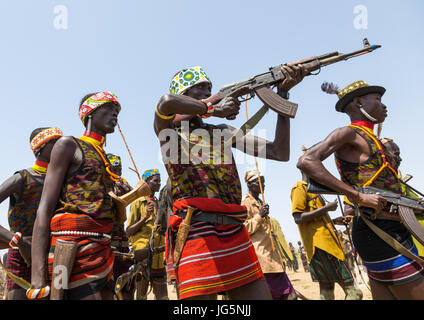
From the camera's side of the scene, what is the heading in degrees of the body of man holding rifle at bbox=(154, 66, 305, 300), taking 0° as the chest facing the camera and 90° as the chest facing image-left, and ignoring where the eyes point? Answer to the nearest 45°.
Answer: approximately 315°

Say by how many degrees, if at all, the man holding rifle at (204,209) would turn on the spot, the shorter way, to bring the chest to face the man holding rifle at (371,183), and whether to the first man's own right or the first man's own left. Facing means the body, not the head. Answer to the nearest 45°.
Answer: approximately 90° to the first man's own left
